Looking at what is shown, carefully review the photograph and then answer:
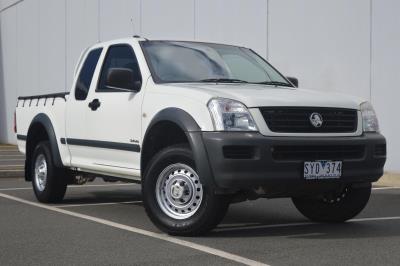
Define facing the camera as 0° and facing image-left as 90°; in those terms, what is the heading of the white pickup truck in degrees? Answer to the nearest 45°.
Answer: approximately 315°
